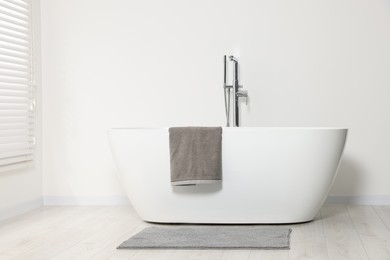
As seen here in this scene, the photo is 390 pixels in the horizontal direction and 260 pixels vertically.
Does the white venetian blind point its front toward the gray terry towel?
yes

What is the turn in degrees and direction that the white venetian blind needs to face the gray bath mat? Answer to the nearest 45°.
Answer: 0° — it already faces it

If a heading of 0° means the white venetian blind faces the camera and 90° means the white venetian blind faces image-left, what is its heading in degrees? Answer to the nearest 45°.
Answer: approximately 315°

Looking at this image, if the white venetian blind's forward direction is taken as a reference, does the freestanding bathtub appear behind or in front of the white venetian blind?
in front
